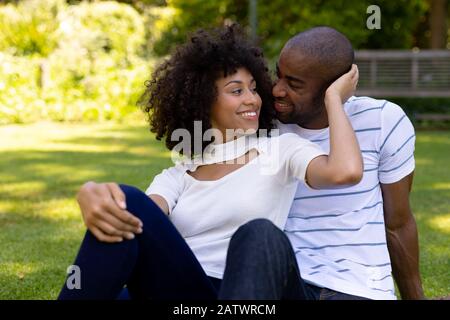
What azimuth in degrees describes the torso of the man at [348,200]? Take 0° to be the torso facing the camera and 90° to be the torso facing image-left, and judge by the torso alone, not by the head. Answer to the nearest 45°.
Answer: approximately 45°
